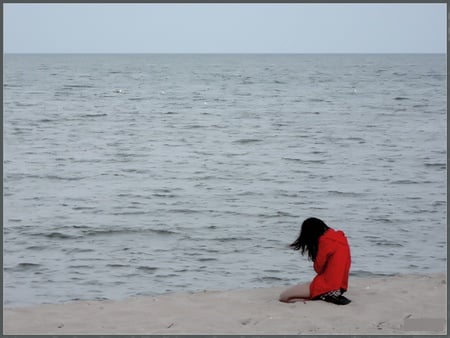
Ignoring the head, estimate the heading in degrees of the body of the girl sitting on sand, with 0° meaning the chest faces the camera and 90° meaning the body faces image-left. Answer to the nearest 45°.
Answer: approximately 90°
